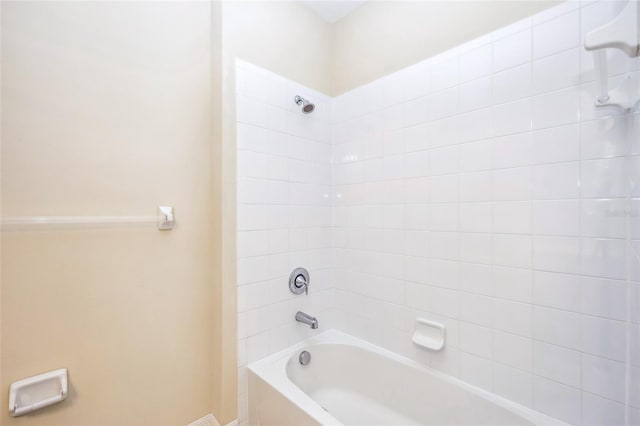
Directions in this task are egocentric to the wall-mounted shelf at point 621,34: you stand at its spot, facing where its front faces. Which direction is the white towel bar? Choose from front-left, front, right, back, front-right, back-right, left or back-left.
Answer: front-left

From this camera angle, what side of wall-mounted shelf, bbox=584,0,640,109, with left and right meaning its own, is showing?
left

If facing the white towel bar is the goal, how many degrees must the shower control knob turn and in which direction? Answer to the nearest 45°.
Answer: approximately 90° to its right

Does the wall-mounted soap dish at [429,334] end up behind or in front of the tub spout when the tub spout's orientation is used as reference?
in front

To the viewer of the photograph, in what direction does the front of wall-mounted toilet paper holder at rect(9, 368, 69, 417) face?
facing the viewer and to the right of the viewer

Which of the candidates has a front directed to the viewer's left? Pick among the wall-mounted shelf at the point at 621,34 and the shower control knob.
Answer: the wall-mounted shelf

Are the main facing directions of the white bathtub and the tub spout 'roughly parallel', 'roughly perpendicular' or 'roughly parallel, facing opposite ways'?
roughly perpendicular

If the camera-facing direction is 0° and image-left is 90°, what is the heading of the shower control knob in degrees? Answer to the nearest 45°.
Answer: approximately 315°

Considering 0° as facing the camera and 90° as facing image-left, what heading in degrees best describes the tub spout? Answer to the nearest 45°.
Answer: approximately 315°
